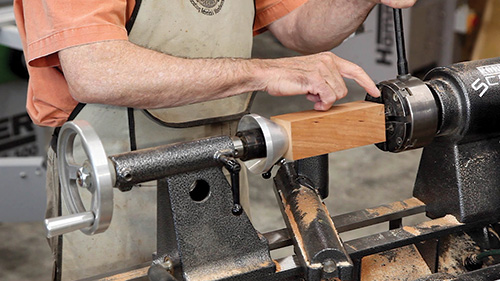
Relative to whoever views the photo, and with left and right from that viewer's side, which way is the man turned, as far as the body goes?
facing the viewer and to the right of the viewer

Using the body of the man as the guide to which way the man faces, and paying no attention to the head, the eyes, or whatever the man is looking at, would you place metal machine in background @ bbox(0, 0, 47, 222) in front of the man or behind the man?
behind
